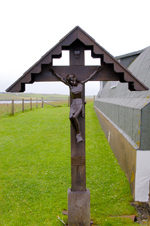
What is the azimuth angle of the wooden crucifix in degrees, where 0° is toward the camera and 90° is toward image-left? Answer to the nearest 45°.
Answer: approximately 0°
